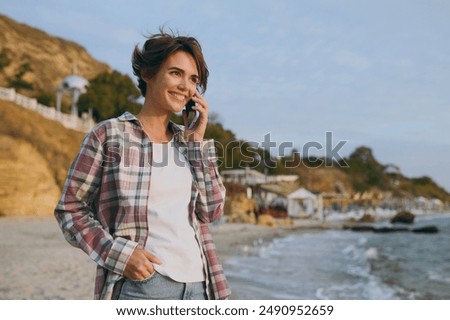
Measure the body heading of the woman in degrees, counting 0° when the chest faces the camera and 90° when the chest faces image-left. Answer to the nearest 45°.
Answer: approximately 315°

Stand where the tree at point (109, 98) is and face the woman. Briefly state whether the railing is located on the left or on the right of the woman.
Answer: right

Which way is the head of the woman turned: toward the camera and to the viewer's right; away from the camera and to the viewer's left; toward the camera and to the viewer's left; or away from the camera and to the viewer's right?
toward the camera and to the viewer's right

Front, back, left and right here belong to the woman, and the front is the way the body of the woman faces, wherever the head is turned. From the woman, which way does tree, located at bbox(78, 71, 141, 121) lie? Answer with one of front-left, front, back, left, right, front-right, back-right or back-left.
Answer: back-left

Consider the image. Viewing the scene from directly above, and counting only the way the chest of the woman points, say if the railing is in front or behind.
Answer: behind
